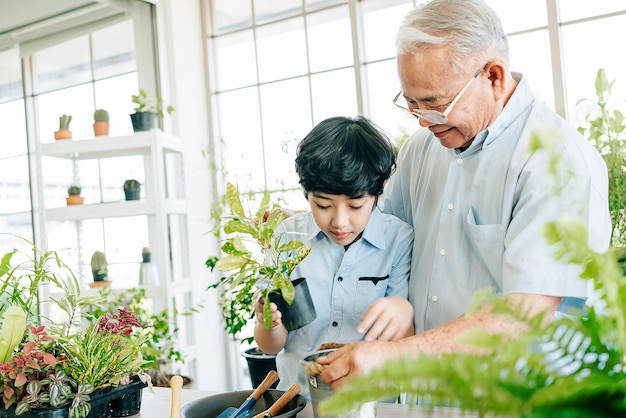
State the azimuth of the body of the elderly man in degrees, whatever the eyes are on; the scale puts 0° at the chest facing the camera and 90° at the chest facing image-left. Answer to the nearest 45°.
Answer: approximately 45°

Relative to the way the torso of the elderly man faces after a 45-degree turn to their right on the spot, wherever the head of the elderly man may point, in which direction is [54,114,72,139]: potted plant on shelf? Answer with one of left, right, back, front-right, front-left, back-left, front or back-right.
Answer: front-right

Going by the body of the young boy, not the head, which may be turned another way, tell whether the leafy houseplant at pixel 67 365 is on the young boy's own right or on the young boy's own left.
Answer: on the young boy's own right

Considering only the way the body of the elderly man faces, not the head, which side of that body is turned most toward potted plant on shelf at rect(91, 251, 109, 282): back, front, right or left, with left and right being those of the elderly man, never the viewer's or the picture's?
right

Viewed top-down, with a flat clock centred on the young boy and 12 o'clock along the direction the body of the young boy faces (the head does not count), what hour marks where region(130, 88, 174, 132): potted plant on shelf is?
The potted plant on shelf is roughly at 5 o'clock from the young boy.

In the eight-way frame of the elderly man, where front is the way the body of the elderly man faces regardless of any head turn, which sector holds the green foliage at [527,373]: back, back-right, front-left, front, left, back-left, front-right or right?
front-left

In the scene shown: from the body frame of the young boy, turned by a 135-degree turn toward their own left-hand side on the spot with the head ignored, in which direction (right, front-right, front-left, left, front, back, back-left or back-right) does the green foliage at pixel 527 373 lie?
back-right

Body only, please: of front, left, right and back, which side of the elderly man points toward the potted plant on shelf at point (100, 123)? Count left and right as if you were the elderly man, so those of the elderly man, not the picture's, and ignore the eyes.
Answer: right

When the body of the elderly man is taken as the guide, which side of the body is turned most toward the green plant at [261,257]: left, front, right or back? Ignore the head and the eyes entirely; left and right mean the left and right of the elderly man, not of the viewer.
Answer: front

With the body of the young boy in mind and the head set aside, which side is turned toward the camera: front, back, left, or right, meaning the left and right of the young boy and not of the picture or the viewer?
front

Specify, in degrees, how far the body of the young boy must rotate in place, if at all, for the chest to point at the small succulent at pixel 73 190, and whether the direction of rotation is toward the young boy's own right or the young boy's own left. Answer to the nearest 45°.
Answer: approximately 135° to the young boy's own right

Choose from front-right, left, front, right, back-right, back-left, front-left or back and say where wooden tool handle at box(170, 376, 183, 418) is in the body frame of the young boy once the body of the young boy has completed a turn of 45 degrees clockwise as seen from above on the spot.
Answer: front

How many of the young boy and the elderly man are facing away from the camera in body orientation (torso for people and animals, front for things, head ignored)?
0

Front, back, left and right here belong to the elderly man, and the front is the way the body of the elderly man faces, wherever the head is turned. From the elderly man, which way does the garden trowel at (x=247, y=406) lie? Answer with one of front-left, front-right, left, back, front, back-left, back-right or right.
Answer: front

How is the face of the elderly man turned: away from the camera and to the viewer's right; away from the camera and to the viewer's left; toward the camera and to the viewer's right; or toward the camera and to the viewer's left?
toward the camera and to the viewer's left
